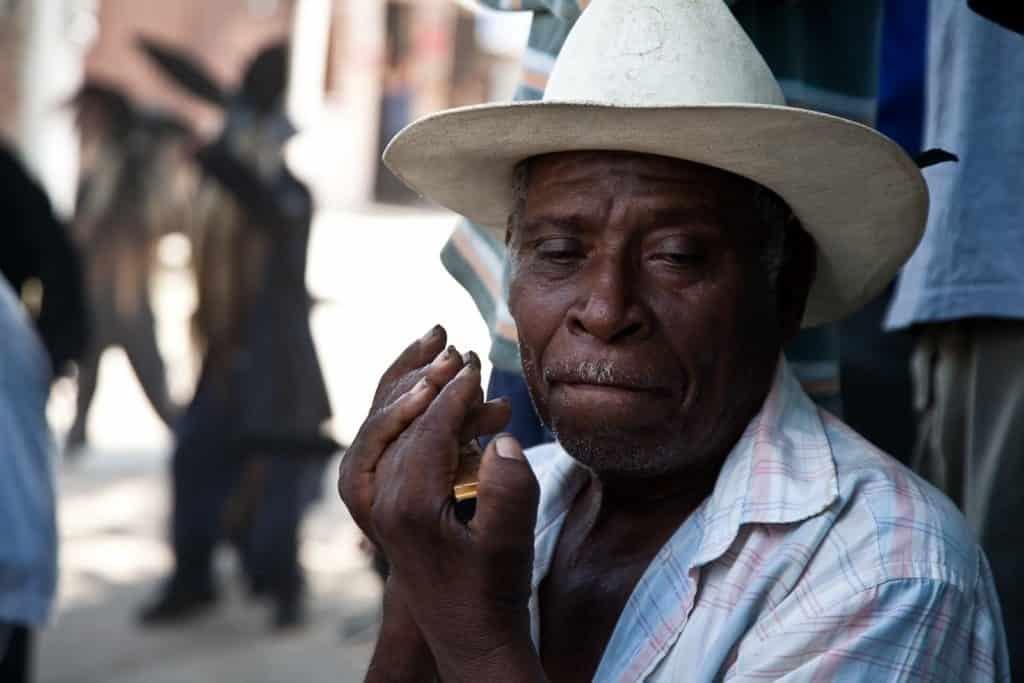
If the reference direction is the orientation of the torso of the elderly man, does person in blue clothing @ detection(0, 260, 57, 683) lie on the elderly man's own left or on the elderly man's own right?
on the elderly man's own right

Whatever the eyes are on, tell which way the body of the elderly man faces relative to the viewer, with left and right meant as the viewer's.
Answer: facing the viewer and to the left of the viewer

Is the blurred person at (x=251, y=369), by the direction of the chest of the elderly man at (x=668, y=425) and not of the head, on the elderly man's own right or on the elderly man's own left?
on the elderly man's own right

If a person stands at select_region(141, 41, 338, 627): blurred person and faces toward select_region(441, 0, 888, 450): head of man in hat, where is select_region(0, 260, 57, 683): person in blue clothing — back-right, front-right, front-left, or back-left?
front-right
